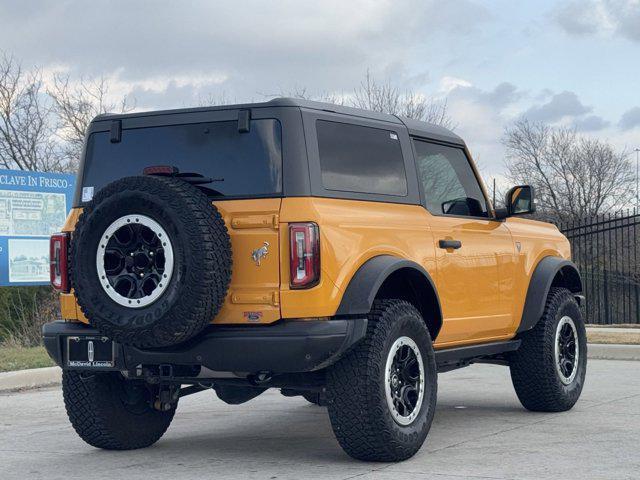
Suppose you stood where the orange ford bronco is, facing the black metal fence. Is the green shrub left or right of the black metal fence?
left

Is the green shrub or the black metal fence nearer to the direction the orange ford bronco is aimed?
the black metal fence

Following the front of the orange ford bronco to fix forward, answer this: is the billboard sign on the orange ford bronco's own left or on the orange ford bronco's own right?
on the orange ford bronco's own left

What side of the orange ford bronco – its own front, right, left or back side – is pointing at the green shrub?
left

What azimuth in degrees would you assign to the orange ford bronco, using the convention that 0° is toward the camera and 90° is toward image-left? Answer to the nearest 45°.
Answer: approximately 225°

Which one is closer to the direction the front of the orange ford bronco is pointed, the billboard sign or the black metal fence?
the black metal fence
